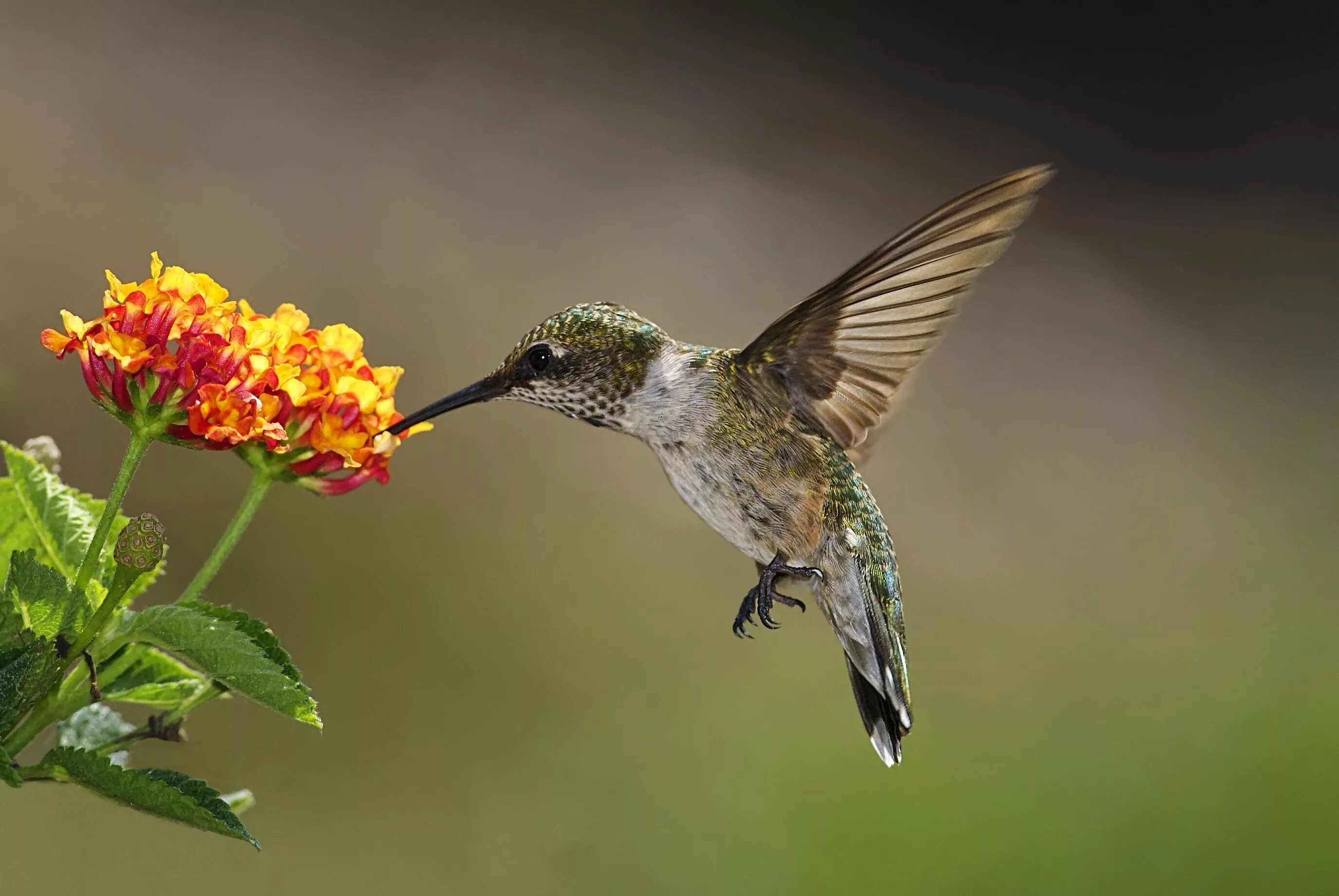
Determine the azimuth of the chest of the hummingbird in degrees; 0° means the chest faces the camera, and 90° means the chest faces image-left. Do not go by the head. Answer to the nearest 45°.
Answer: approximately 90°
